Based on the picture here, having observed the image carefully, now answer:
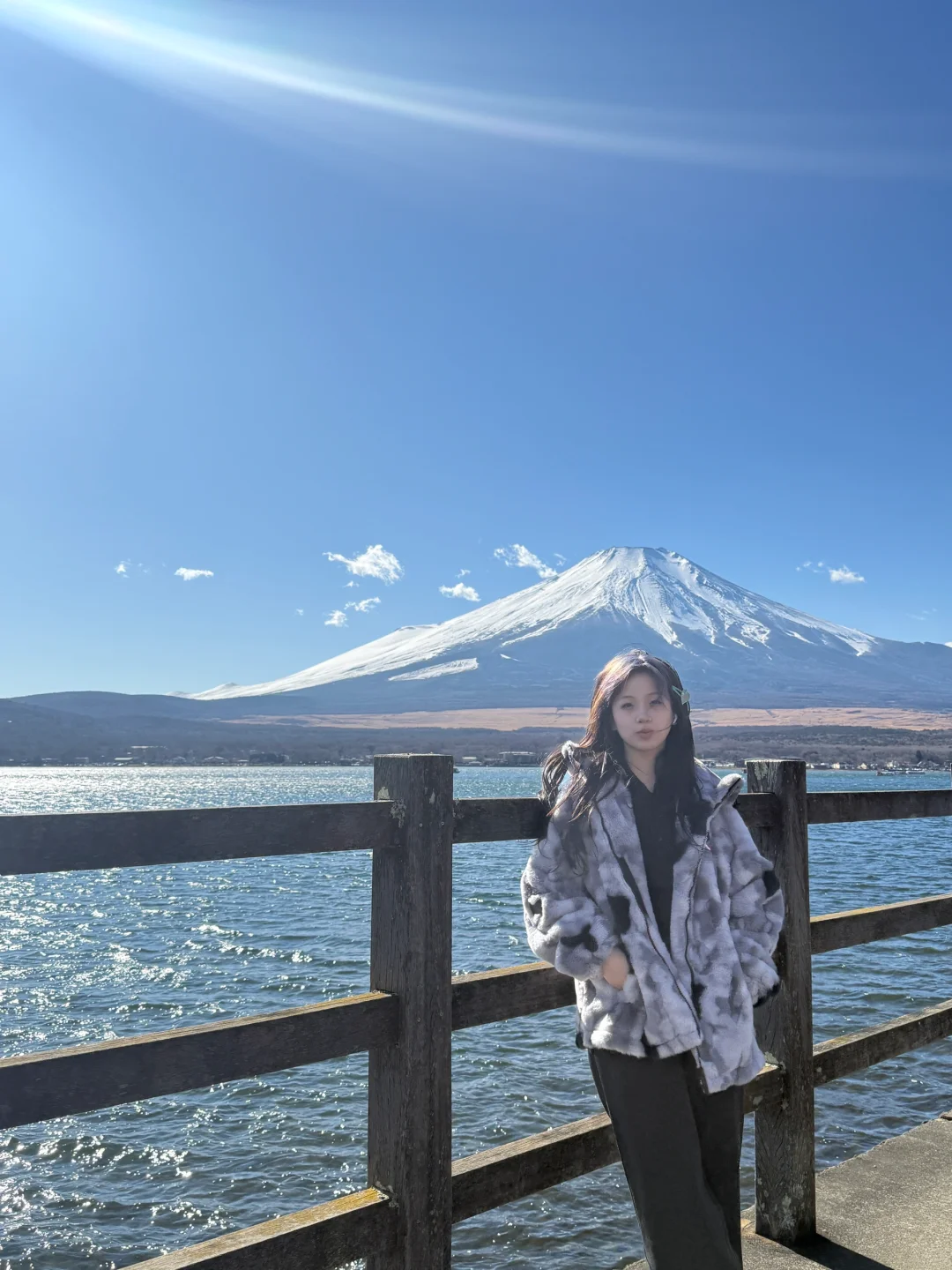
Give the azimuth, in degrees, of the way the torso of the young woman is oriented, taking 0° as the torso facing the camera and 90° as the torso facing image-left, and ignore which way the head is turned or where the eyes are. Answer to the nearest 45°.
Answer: approximately 0°
